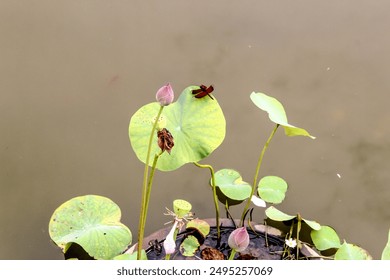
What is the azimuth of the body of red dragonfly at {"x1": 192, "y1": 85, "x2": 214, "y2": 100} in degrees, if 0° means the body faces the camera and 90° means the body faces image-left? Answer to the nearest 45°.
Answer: approximately 135°

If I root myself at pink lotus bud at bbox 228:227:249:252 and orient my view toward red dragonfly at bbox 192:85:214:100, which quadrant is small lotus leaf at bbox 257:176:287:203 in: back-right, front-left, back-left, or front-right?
front-right
